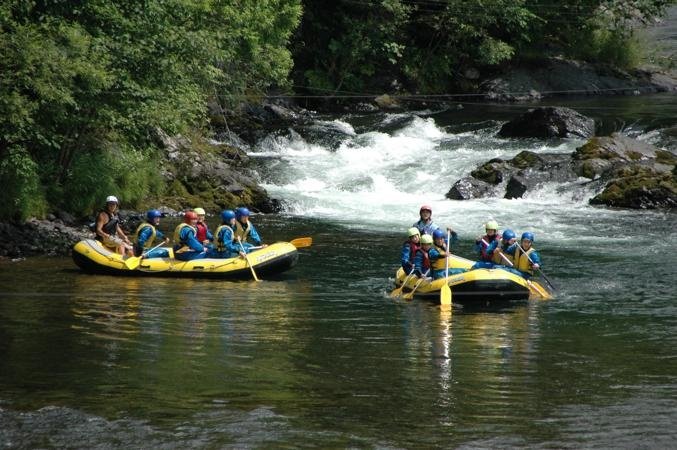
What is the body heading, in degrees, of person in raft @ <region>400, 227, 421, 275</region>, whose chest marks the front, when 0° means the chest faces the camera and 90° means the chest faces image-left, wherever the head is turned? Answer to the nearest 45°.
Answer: approximately 315°

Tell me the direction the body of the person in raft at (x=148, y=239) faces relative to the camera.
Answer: to the viewer's right

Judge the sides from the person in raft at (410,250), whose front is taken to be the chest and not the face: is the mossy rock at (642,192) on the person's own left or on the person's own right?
on the person's own left

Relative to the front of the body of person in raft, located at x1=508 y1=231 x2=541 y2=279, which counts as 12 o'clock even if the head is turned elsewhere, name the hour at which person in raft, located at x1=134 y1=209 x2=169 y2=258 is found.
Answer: person in raft, located at x1=134 y1=209 x2=169 y2=258 is roughly at 3 o'clock from person in raft, located at x1=508 y1=231 x2=541 y2=279.

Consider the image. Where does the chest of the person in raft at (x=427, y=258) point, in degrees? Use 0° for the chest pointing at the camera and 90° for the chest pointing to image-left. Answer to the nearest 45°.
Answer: approximately 315°

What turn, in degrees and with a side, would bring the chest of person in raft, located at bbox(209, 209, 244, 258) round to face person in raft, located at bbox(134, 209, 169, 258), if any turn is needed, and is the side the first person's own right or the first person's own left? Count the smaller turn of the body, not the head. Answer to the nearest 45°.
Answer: approximately 180°
